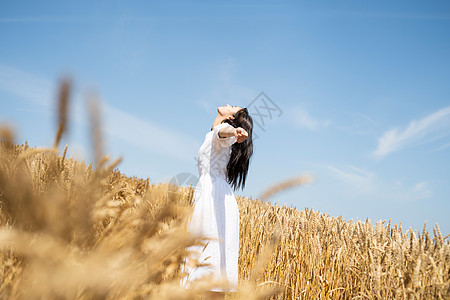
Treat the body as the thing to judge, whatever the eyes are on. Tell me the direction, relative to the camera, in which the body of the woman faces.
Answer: to the viewer's left

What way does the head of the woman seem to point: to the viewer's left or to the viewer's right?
to the viewer's left
